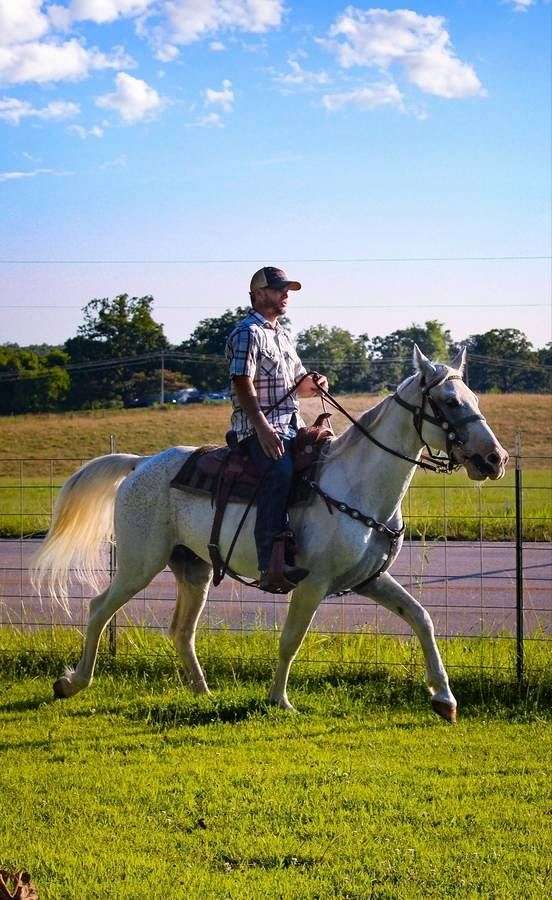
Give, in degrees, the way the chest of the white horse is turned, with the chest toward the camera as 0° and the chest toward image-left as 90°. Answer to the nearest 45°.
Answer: approximately 270°

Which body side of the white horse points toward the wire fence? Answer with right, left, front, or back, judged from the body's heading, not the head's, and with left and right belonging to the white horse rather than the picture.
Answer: left
